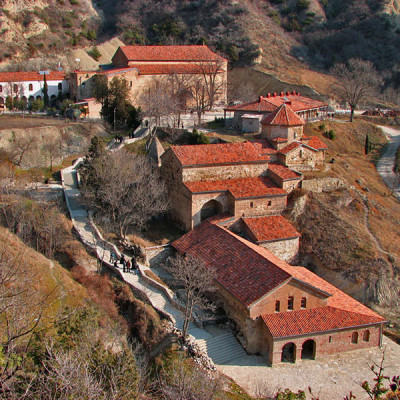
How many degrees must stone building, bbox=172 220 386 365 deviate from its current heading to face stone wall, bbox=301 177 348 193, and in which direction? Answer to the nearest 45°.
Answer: approximately 135° to its left

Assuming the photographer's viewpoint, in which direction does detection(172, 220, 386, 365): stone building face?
facing the viewer and to the right of the viewer

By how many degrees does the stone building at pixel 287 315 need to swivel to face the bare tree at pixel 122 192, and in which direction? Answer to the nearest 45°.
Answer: approximately 180°

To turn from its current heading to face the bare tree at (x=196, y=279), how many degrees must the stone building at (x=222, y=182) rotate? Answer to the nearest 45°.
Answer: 0° — it already faces it

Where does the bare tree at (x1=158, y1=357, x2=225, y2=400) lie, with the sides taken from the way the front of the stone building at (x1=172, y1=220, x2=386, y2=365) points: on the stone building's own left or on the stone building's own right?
on the stone building's own right

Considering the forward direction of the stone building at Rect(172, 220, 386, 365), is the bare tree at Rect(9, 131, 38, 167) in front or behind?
behind

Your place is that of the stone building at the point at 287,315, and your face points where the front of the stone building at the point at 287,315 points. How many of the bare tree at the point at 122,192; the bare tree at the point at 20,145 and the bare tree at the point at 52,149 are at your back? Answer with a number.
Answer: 3

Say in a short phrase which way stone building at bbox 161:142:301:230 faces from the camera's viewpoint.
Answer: facing the viewer

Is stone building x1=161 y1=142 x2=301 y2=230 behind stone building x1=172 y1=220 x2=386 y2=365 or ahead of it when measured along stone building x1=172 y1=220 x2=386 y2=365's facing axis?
behind

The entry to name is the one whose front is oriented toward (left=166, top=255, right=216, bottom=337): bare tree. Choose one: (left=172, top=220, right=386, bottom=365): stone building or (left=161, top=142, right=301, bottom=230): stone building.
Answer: (left=161, top=142, right=301, bottom=230): stone building
